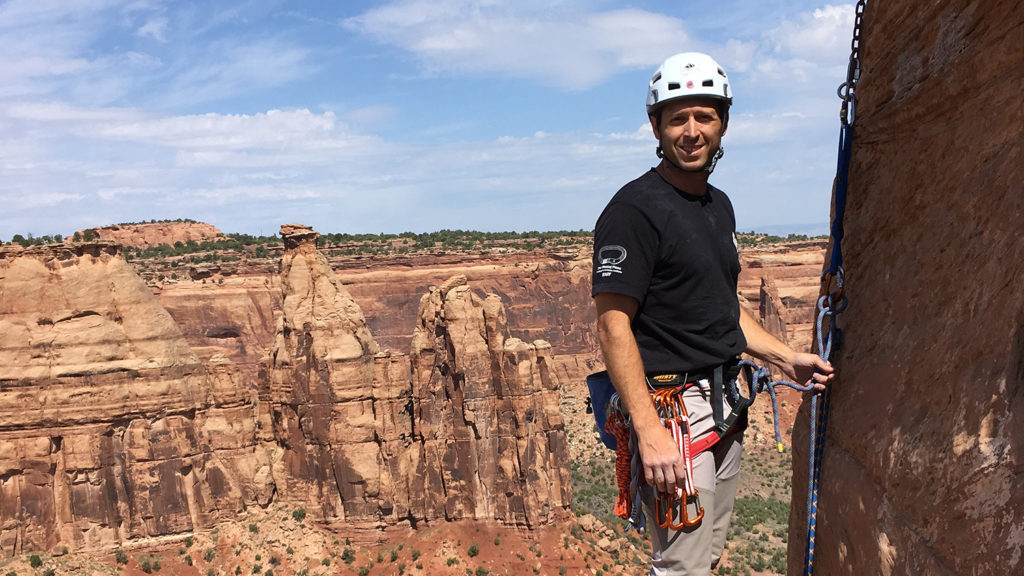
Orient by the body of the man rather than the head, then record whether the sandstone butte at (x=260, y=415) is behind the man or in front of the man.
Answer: behind
